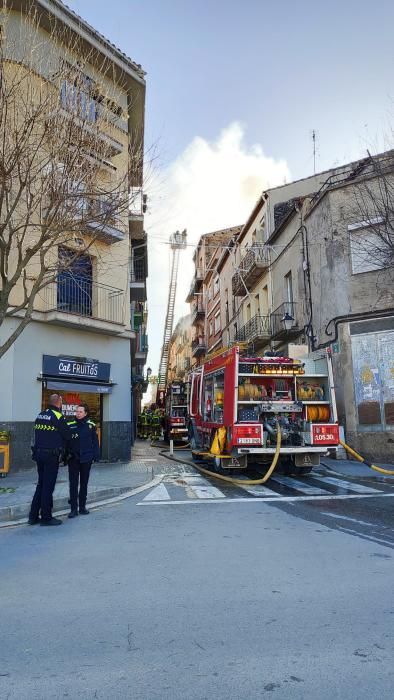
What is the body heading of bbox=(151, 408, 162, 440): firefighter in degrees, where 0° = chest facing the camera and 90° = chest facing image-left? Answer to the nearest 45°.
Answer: approximately 180°

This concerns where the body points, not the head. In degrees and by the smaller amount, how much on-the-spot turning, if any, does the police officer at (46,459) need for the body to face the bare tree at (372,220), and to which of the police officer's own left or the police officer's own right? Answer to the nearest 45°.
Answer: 0° — they already face it

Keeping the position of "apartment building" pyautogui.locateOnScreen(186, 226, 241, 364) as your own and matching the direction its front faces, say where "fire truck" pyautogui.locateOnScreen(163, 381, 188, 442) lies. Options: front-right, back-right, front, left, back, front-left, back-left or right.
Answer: front-left

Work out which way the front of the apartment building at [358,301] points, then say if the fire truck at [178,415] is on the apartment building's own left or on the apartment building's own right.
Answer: on the apartment building's own right

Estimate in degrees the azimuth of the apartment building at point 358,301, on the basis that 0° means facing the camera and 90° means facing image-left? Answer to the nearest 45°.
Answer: approximately 45°

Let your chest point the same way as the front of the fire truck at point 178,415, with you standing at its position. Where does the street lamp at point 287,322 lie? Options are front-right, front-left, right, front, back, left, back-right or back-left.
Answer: back-right

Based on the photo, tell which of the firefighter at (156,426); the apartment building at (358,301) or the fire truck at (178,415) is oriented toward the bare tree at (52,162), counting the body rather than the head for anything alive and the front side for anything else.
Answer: the apartment building

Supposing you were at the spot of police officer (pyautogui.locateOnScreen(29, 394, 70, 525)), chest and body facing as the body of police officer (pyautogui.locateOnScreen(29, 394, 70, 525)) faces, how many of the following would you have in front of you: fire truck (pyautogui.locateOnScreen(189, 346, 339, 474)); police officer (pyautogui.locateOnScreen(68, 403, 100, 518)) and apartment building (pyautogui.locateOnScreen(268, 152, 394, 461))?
3

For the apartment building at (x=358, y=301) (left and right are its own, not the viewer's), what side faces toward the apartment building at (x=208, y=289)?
right

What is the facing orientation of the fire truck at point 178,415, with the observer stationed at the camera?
facing away from the viewer

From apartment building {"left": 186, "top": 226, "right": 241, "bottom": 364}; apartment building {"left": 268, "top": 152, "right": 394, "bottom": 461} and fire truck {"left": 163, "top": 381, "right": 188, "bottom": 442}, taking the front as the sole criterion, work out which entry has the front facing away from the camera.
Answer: the fire truck

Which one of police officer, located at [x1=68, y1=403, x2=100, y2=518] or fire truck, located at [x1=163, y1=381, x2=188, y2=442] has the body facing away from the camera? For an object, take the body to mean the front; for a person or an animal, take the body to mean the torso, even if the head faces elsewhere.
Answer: the fire truck

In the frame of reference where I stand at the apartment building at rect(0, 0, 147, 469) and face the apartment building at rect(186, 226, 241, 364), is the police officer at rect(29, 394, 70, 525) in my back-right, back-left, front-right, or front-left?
back-right

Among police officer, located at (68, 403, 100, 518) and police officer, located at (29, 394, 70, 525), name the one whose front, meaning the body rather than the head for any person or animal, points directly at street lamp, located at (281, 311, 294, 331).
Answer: police officer, located at (29, 394, 70, 525)

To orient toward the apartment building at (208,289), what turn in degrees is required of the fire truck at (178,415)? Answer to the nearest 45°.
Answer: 0° — it already faces it

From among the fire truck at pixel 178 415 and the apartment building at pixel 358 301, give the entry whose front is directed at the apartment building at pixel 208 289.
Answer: the fire truck
